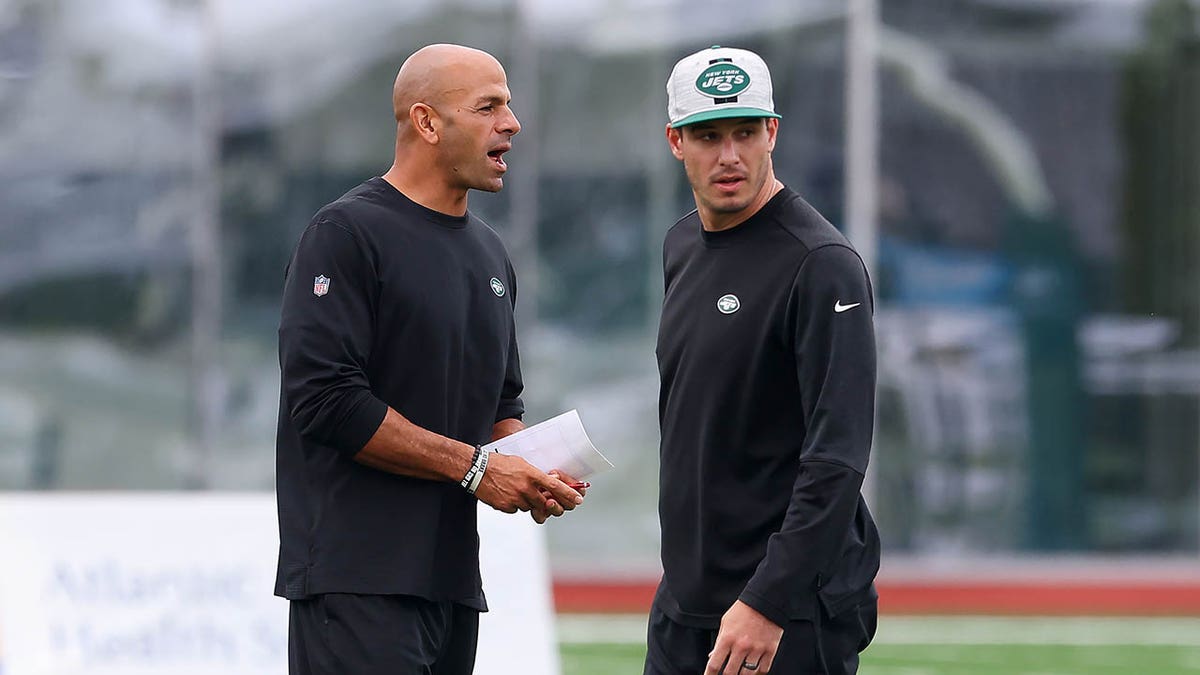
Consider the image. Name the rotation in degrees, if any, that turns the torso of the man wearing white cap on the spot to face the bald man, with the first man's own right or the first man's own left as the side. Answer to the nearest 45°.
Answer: approximately 45° to the first man's own right

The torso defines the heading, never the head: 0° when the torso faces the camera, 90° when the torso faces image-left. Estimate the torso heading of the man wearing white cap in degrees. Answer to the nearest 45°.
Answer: approximately 45°

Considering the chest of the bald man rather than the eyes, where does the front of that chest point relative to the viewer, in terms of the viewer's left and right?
facing the viewer and to the right of the viewer

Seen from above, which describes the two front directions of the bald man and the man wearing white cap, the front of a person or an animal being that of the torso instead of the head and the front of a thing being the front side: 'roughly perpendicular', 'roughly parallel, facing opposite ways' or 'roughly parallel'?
roughly perpendicular

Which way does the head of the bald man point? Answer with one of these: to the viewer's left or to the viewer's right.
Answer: to the viewer's right

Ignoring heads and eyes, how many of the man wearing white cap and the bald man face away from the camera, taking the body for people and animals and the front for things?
0

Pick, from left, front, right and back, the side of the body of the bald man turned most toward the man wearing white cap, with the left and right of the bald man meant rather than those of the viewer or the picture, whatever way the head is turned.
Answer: front
